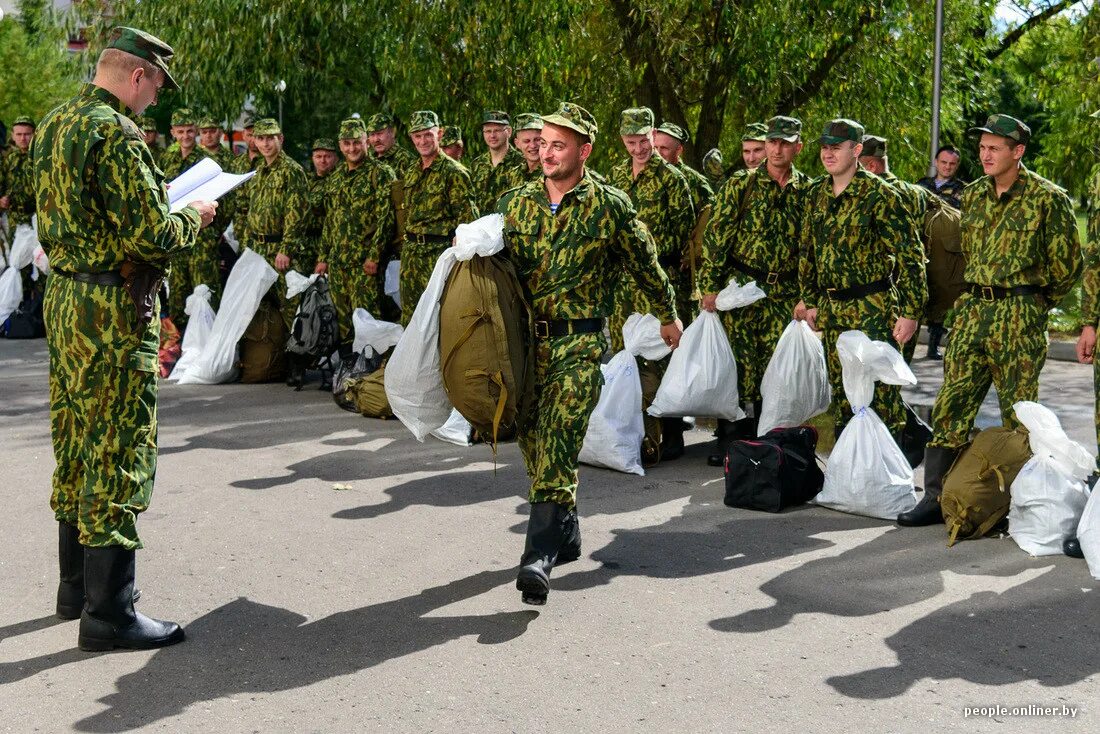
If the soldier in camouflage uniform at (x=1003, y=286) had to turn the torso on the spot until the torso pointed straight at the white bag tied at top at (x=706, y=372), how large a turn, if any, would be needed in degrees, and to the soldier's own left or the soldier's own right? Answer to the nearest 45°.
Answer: approximately 90° to the soldier's own right

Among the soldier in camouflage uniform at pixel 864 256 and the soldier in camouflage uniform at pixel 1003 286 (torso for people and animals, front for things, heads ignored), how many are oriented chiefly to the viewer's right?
0

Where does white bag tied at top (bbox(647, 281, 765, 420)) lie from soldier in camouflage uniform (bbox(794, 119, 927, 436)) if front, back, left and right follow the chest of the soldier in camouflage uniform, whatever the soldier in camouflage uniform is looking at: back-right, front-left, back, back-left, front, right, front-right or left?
right

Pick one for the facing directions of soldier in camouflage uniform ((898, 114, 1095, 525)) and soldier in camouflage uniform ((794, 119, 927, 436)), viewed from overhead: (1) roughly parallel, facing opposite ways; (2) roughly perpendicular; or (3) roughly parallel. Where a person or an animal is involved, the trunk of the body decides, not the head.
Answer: roughly parallel

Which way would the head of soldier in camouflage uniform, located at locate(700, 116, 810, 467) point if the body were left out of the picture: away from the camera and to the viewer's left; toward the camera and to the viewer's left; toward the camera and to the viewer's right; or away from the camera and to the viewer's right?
toward the camera and to the viewer's left

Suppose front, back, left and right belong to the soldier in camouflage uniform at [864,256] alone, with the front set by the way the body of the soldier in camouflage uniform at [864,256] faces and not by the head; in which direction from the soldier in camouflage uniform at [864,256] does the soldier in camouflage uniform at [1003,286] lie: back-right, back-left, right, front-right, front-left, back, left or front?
left

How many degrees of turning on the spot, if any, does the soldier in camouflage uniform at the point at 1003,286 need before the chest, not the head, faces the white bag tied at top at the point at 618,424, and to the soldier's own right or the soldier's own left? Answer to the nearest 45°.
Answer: approximately 45° to the soldier's own right

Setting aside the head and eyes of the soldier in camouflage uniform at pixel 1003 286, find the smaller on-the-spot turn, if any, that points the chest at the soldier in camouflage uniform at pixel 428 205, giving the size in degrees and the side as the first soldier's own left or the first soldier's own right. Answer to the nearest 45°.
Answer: approximately 90° to the first soldier's own right

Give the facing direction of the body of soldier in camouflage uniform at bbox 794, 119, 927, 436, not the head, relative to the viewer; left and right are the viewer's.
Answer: facing the viewer and to the left of the viewer

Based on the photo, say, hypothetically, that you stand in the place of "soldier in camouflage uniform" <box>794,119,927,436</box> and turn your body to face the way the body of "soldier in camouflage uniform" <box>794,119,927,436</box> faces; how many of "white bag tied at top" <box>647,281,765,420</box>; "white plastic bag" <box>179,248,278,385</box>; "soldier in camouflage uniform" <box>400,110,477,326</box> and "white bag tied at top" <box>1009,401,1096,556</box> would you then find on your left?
1

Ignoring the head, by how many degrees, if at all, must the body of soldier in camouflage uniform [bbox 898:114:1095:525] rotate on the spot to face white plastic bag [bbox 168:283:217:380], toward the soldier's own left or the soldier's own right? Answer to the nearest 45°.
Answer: approximately 90° to the soldier's own right

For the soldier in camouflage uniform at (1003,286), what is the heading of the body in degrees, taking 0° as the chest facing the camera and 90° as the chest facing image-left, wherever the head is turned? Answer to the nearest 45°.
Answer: approximately 45°

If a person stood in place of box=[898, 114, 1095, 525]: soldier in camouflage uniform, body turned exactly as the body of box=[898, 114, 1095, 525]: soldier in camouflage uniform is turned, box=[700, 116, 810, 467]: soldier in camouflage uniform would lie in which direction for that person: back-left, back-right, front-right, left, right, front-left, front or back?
right

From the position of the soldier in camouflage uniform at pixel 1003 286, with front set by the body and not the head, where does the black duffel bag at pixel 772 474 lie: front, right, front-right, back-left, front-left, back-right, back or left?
front-right
